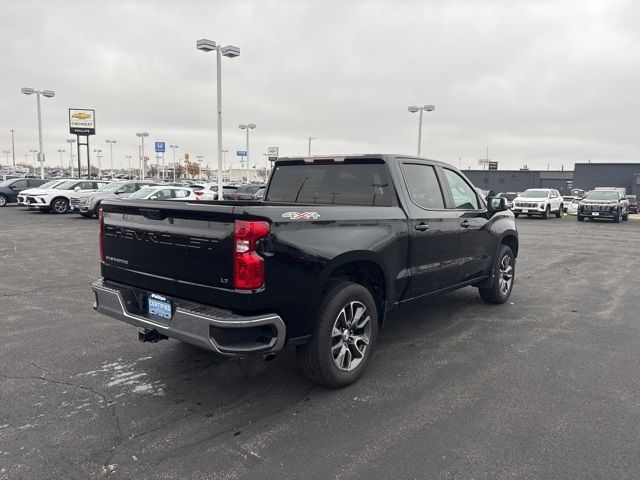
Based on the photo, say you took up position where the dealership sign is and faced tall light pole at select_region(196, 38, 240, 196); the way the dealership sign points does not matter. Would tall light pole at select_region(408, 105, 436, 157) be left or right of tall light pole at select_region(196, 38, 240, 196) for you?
left

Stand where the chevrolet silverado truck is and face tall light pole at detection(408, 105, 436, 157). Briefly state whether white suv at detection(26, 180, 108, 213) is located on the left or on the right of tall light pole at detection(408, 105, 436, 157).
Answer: left

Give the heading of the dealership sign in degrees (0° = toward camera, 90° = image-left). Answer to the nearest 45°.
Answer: approximately 0°

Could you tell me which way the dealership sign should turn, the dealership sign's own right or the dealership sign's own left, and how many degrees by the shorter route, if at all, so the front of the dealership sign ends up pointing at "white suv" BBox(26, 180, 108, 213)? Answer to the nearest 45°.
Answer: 0° — it already faces it

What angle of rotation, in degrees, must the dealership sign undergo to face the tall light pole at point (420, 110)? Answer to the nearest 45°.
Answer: approximately 45° to its left

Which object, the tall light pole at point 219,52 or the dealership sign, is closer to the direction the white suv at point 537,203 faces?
the tall light pole

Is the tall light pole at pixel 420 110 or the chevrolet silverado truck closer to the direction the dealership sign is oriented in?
the chevrolet silverado truck

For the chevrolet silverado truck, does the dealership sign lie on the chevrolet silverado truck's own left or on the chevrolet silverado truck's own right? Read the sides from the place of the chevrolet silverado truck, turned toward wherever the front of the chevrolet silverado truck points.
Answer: on the chevrolet silverado truck's own left

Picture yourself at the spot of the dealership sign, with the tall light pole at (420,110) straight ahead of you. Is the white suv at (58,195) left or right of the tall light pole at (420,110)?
right

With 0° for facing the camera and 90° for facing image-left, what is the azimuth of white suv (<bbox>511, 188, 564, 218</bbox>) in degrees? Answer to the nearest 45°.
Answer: approximately 45°

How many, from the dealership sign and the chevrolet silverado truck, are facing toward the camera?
1

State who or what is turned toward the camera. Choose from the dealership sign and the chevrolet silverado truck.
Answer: the dealership sign

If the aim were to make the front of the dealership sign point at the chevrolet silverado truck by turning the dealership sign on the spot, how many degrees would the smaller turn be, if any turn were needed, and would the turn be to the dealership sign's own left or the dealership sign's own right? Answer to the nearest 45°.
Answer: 0° — it already faces it

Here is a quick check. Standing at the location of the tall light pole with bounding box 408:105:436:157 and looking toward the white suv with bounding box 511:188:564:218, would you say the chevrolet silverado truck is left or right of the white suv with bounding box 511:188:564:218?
right
